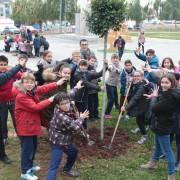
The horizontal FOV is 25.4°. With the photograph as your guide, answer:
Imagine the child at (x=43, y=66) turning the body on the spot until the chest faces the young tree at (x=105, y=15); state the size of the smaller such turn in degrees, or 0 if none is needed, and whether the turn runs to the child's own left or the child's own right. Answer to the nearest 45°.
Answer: approximately 45° to the child's own left

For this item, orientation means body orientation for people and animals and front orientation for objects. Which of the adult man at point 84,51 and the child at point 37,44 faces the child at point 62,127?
the adult man

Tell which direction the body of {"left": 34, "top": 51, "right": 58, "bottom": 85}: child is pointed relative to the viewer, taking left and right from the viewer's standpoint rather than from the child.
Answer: facing the viewer and to the right of the viewer

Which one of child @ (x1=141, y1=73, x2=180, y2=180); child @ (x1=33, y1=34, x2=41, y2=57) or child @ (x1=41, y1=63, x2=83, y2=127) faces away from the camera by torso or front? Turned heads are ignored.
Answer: child @ (x1=33, y1=34, x2=41, y2=57)

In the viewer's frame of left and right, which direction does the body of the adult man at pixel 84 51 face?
facing the viewer

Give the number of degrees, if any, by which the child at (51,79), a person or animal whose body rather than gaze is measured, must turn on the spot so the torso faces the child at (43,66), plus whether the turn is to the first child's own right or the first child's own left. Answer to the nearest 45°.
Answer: approximately 135° to the first child's own left

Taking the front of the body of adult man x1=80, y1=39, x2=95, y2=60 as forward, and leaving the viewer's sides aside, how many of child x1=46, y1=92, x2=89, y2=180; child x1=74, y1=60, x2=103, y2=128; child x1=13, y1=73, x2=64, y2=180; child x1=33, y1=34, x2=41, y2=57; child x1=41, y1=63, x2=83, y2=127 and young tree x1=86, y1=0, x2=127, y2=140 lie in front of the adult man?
5

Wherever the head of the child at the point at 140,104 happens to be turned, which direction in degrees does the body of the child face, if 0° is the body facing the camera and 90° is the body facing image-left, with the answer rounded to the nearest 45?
approximately 45°

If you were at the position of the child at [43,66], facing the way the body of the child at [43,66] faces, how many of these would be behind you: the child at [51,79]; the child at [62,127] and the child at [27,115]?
0

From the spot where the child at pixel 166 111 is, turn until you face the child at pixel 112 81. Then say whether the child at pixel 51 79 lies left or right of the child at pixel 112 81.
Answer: left

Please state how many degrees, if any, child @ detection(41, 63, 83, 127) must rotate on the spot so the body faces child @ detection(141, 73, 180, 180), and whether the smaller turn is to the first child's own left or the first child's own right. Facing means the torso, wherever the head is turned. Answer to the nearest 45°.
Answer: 0° — they already face them

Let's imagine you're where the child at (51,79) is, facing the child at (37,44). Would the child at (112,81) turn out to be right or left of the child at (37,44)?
right

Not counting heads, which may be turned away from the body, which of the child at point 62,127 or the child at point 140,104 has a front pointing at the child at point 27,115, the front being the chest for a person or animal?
the child at point 140,104
